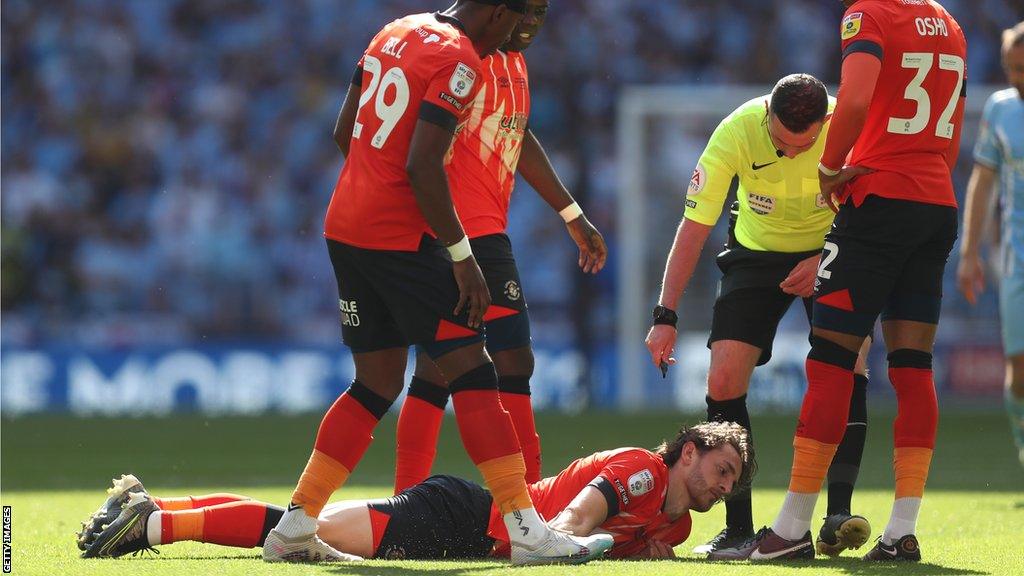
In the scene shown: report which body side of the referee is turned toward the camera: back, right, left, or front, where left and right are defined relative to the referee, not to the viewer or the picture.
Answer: front

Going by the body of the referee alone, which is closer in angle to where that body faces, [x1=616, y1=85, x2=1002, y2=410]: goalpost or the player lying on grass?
the player lying on grass

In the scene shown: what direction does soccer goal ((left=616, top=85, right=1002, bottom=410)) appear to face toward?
toward the camera

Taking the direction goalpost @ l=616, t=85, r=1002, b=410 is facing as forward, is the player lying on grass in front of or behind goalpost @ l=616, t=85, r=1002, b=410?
in front

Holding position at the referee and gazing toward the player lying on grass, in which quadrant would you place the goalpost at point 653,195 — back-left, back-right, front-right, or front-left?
back-right

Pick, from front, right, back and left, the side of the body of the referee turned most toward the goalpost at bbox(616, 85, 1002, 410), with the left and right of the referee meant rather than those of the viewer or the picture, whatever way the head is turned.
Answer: back

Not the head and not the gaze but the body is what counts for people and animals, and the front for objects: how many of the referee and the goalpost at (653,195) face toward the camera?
2

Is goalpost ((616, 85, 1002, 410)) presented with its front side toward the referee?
yes
